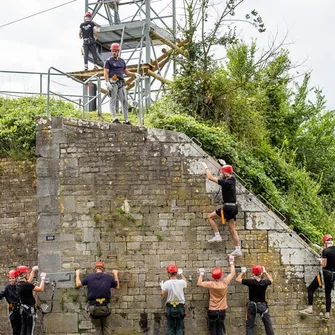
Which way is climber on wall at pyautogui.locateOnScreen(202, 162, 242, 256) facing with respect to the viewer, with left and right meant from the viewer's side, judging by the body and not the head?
facing away from the viewer and to the left of the viewer

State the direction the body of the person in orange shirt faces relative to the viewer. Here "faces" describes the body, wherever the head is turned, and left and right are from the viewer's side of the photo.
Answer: facing away from the viewer

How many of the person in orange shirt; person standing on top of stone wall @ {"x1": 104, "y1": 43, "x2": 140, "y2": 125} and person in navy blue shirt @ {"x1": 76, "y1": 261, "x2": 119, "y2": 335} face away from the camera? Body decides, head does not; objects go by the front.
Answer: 2

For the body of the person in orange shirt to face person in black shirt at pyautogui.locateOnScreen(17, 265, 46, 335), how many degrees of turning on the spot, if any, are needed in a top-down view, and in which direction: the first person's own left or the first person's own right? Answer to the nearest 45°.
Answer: approximately 90° to the first person's own left

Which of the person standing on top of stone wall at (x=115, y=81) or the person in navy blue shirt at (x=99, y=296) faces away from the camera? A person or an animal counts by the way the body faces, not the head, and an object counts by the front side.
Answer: the person in navy blue shirt

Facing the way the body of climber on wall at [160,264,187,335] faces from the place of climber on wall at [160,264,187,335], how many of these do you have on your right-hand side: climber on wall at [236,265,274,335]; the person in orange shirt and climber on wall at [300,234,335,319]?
3

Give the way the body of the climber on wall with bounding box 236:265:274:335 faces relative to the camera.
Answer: away from the camera

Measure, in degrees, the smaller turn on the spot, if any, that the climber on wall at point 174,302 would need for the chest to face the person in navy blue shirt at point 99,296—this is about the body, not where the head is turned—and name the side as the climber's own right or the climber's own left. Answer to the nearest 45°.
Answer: approximately 90° to the climber's own left

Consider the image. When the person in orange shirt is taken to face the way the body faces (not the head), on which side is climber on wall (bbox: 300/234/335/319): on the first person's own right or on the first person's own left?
on the first person's own right

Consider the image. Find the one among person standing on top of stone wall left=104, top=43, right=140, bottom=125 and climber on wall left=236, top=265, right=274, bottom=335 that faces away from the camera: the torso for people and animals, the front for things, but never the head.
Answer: the climber on wall

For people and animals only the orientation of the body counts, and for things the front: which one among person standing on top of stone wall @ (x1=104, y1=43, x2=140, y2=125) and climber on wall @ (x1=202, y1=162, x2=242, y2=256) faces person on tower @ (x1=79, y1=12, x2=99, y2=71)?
the climber on wall

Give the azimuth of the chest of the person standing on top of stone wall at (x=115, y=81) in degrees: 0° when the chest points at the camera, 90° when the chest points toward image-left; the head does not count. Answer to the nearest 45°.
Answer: approximately 0°

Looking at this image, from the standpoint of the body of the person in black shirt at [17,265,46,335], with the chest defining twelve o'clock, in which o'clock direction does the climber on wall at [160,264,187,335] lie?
The climber on wall is roughly at 2 o'clock from the person in black shirt.

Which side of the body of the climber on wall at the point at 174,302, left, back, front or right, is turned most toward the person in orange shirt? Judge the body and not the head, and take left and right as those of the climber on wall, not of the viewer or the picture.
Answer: right

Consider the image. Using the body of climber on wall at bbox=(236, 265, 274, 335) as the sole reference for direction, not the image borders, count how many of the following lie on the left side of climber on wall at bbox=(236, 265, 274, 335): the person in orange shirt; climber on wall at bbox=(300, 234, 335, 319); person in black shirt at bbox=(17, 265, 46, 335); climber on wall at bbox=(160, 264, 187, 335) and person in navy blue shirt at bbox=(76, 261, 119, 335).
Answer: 4

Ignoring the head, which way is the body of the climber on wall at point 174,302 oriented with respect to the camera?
away from the camera

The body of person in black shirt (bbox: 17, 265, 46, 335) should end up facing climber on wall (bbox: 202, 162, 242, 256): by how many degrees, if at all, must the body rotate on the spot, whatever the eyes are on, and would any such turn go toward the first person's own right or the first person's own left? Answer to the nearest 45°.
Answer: approximately 45° to the first person's own right
